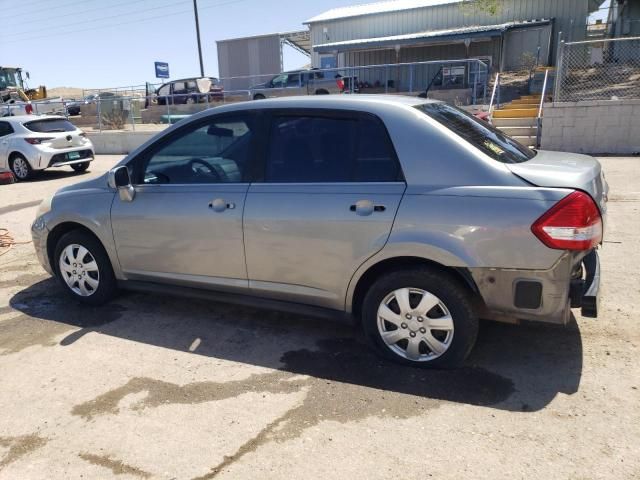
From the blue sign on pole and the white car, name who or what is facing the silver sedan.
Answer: the blue sign on pole

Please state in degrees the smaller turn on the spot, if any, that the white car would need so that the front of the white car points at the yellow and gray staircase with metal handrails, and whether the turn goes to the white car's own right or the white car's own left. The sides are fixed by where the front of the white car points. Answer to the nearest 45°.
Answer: approximately 135° to the white car's own right

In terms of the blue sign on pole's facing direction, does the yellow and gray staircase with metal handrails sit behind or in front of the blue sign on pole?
in front

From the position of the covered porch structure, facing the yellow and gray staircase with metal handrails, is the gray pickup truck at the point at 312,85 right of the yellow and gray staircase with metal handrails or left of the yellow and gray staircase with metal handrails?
right

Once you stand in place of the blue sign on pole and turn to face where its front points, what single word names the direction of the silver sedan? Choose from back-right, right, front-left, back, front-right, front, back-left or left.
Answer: front

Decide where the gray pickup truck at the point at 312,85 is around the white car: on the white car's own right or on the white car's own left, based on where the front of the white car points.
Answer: on the white car's own right

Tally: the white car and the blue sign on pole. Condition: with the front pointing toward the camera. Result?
1

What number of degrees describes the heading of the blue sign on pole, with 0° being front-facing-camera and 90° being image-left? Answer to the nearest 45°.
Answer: approximately 0°

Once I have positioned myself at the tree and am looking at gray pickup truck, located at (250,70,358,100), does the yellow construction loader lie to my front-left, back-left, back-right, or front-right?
front-right

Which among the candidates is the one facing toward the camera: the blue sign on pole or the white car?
the blue sign on pole

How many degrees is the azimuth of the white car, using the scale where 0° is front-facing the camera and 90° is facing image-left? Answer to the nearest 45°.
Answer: approximately 135°
